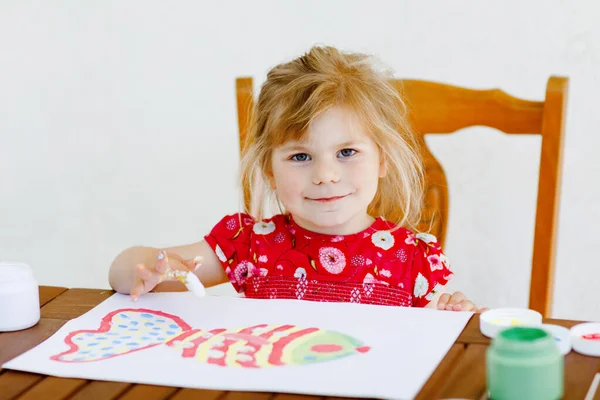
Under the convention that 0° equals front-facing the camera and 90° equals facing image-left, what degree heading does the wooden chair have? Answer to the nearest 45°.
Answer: approximately 0°

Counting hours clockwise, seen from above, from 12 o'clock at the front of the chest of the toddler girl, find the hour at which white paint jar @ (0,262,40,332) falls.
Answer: The white paint jar is roughly at 2 o'clock from the toddler girl.

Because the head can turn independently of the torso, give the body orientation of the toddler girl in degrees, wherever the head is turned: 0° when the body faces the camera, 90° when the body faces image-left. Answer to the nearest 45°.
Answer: approximately 0°
